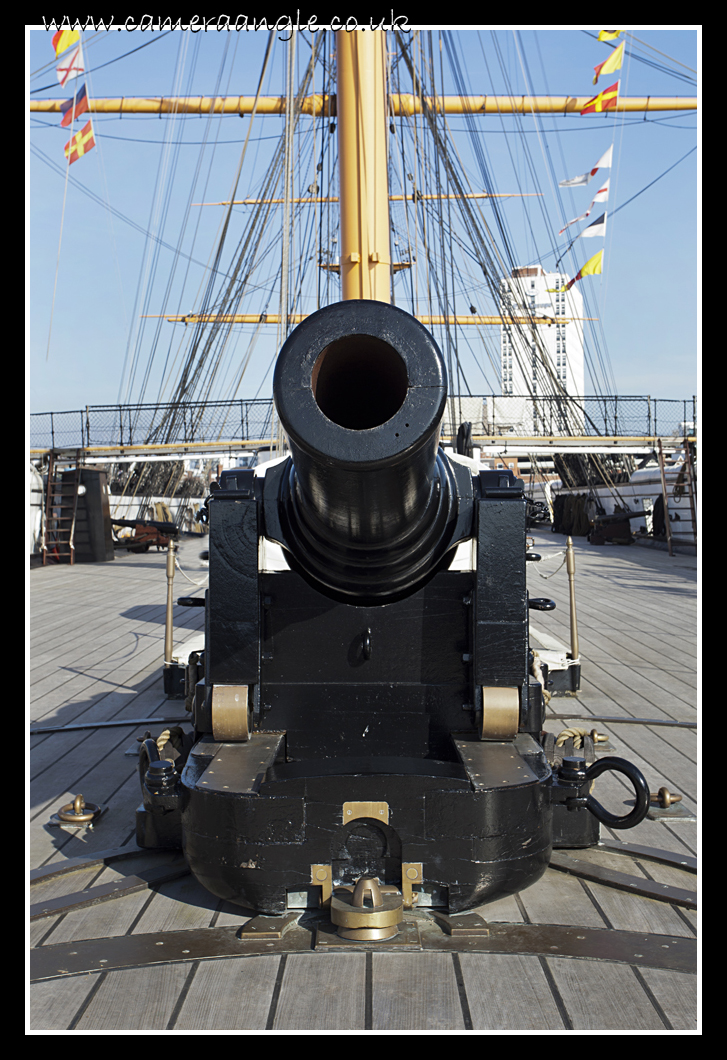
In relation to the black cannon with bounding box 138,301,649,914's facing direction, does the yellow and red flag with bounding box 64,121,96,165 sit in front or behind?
behind

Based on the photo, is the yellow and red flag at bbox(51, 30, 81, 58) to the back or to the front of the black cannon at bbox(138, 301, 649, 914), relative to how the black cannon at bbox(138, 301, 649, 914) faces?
to the back

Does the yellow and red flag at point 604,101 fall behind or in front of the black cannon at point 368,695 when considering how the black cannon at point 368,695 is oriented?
behind

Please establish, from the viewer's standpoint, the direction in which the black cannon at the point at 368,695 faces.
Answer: facing the viewer

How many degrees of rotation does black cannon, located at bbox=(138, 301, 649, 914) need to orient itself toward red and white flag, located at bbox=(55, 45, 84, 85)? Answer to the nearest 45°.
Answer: approximately 135° to its right

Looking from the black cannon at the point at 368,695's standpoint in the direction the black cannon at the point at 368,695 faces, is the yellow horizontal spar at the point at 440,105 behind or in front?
behind

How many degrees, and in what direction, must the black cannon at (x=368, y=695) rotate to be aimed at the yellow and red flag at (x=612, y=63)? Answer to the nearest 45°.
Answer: approximately 180°

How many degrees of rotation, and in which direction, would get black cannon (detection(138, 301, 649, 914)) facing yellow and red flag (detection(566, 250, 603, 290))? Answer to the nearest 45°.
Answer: approximately 180°
